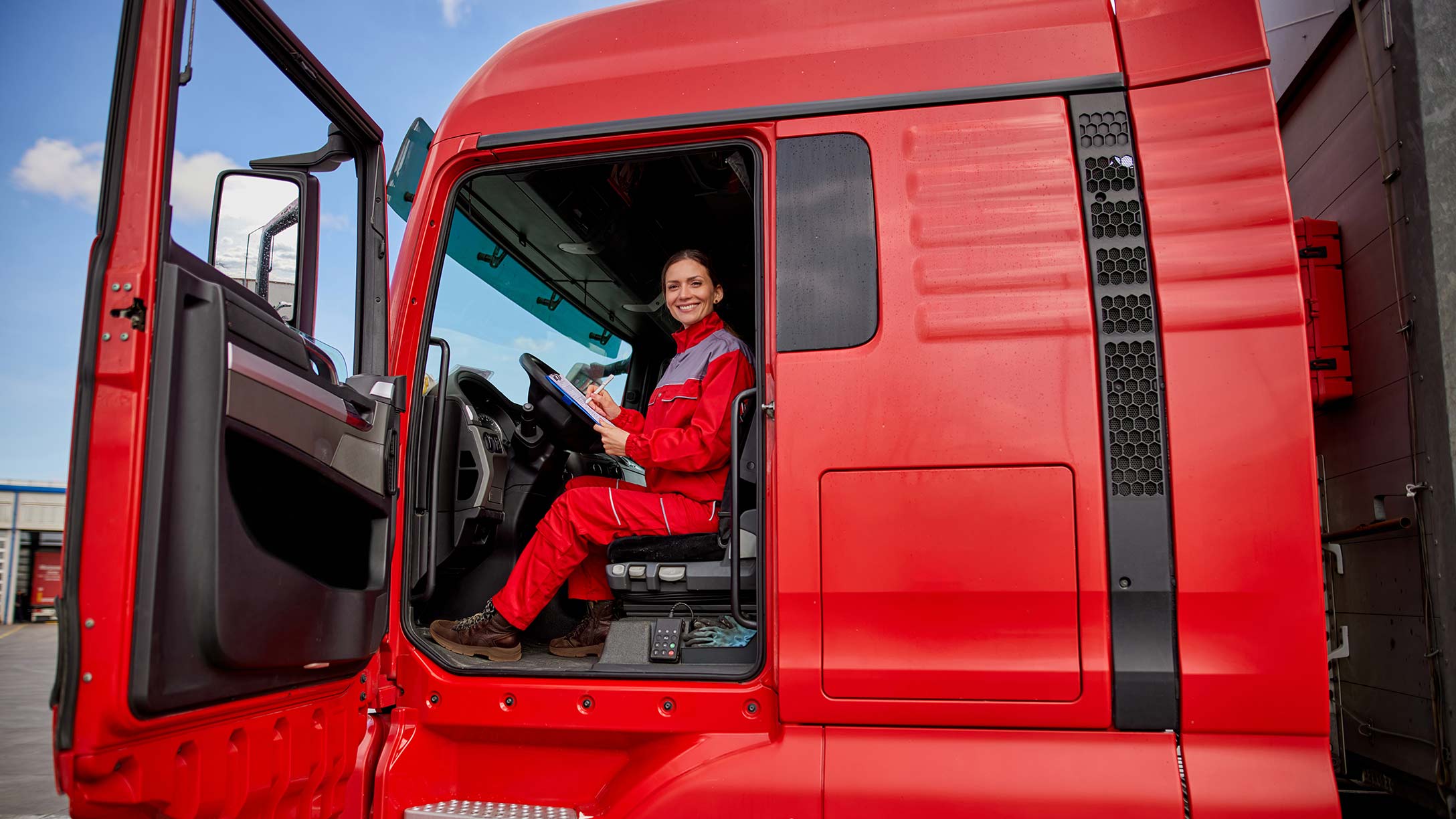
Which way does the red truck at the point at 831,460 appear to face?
to the viewer's left

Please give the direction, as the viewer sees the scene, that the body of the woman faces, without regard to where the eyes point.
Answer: to the viewer's left

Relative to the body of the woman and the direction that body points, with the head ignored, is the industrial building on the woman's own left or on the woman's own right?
on the woman's own right
